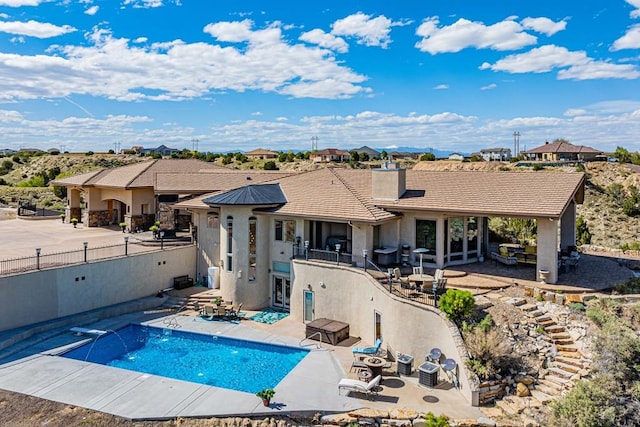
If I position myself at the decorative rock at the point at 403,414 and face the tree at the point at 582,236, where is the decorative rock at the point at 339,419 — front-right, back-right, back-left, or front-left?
back-left

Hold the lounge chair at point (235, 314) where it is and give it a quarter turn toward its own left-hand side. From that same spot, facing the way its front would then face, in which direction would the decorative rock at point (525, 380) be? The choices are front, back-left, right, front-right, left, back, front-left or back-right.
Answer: front

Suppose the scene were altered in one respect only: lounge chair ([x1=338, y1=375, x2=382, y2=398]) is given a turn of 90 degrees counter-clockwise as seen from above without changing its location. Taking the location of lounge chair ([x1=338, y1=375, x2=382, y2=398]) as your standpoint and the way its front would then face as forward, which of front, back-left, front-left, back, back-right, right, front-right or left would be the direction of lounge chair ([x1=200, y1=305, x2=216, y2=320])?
back-right

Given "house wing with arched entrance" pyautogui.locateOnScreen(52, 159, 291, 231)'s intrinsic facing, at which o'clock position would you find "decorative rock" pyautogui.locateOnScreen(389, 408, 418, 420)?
The decorative rock is roughly at 10 o'clock from the house wing with arched entrance.

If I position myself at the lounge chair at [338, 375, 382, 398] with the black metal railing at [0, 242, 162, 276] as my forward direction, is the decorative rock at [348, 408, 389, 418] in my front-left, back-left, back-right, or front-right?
back-left

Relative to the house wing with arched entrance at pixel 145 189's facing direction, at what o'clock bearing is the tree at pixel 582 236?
The tree is roughly at 8 o'clock from the house wing with arched entrance.

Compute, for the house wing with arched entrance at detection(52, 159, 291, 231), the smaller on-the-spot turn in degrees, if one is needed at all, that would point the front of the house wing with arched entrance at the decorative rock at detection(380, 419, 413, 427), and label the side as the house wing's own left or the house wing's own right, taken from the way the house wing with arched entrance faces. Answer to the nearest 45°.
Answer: approximately 45° to the house wing's own left

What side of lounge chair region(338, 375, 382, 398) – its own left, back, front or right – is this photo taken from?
left

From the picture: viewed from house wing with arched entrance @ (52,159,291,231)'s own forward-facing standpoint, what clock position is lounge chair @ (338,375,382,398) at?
The lounge chair is roughly at 10 o'clock from the house wing with arched entrance.

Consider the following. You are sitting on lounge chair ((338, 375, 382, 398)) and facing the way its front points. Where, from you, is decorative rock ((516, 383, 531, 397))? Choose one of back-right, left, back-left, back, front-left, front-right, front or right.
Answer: back

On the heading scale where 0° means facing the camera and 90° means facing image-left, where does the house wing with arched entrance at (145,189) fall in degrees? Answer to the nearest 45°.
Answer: approximately 45°

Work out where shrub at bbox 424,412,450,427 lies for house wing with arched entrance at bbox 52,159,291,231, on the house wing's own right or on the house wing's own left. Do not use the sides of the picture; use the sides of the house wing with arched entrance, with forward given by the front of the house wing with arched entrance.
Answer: on the house wing's own left

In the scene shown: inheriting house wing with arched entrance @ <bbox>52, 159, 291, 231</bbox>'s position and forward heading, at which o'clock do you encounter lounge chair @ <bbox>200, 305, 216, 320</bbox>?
The lounge chair is roughly at 10 o'clock from the house wing with arched entrance.
